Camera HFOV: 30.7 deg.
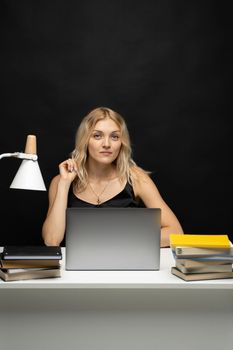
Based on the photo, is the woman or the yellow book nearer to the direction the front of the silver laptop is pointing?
the woman

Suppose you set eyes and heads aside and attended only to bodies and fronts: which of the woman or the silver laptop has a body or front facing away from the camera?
the silver laptop

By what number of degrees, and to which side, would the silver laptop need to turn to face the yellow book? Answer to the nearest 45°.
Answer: approximately 90° to its right

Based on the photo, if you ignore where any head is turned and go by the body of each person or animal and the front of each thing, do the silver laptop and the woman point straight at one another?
yes

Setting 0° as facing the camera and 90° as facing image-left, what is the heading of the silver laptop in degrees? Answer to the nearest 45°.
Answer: approximately 180°

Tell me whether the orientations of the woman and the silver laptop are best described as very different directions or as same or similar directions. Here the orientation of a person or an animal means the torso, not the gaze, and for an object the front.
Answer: very different directions

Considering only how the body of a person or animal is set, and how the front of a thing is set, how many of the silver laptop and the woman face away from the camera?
1

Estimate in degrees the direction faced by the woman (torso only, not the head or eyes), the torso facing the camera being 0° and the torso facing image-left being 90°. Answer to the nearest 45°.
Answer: approximately 0°
